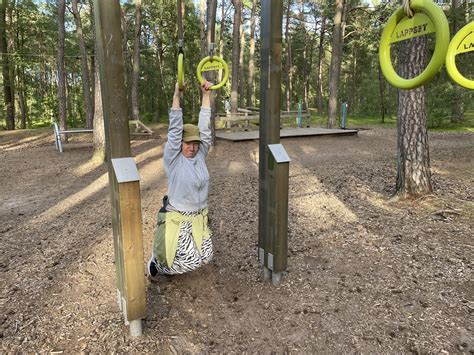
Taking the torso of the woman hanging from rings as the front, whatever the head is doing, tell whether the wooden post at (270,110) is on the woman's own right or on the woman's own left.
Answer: on the woman's own left

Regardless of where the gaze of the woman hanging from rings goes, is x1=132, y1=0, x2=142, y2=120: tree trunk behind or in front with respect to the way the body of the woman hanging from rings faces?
behind

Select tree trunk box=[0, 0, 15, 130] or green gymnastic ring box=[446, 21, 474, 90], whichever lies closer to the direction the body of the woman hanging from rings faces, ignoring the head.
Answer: the green gymnastic ring

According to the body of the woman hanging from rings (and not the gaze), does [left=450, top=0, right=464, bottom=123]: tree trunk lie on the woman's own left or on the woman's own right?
on the woman's own left

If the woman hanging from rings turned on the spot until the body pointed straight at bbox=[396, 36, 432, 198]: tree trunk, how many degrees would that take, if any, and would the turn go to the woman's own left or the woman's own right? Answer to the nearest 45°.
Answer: approximately 90° to the woman's own left

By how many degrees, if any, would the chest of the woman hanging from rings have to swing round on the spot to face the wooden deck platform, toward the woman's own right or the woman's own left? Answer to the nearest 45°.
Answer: approximately 135° to the woman's own left

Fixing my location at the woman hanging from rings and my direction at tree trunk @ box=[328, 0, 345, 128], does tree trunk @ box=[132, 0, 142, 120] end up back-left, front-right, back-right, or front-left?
front-left

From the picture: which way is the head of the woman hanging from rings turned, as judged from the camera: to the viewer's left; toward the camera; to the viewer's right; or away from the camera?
toward the camera

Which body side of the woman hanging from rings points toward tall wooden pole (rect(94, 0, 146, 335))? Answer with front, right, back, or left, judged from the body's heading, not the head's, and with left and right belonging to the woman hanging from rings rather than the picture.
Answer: right

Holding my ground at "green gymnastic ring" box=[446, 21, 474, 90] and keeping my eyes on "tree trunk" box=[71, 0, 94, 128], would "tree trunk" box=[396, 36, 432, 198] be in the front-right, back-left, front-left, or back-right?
front-right

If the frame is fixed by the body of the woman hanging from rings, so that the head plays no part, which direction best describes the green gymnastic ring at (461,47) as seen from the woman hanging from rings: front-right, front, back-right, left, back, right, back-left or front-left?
front

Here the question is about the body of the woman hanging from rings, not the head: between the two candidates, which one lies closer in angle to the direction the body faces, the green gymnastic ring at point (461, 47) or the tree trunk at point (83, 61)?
the green gymnastic ring

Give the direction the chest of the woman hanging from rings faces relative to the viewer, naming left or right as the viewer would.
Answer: facing the viewer and to the right of the viewer

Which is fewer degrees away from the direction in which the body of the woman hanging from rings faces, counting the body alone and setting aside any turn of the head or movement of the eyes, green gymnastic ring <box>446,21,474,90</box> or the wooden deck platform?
the green gymnastic ring
